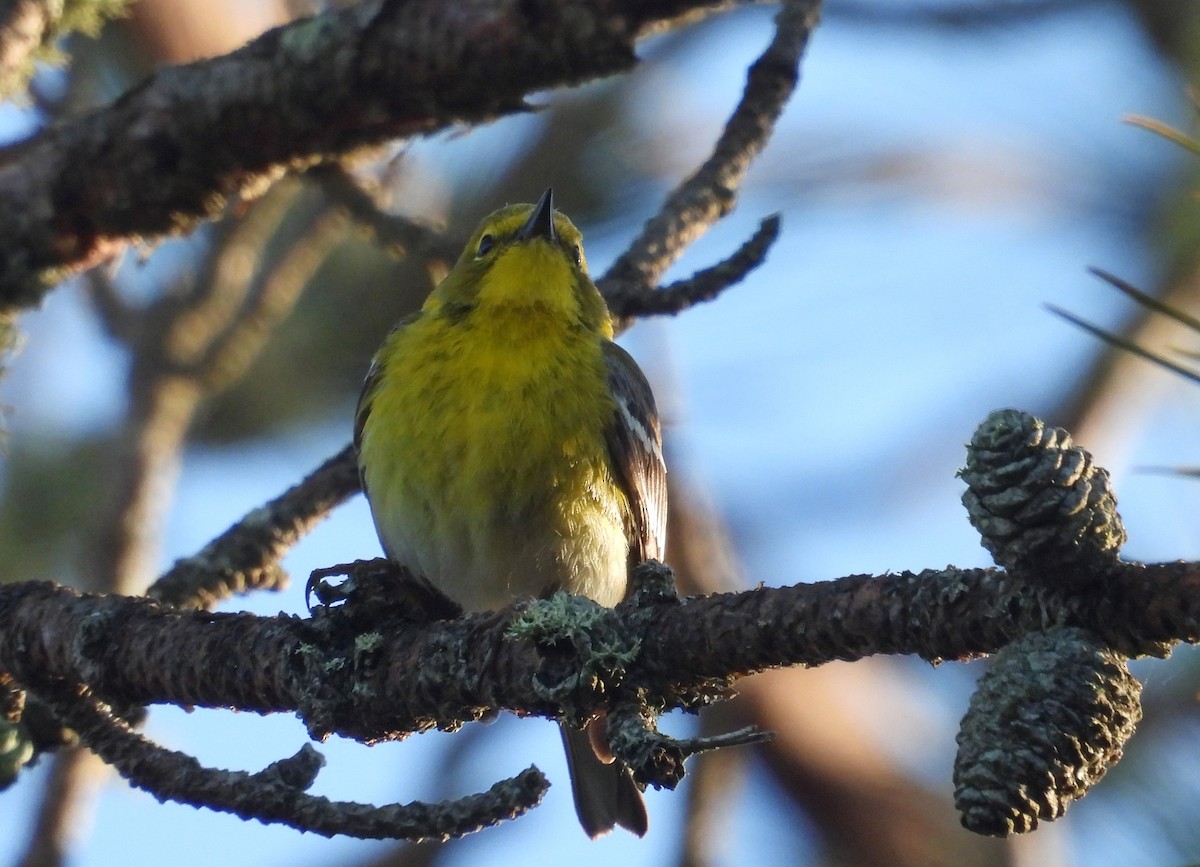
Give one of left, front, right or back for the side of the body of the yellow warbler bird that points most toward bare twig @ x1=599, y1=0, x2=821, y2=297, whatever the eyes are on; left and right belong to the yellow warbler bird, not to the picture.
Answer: back

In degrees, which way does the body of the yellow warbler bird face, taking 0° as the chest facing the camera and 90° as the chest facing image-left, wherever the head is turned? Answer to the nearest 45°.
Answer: approximately 0°

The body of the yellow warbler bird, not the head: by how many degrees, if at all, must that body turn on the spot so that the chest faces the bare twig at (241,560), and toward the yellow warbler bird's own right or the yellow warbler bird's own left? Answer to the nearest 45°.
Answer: approximately 90° to the yellow warbler bird's own right
